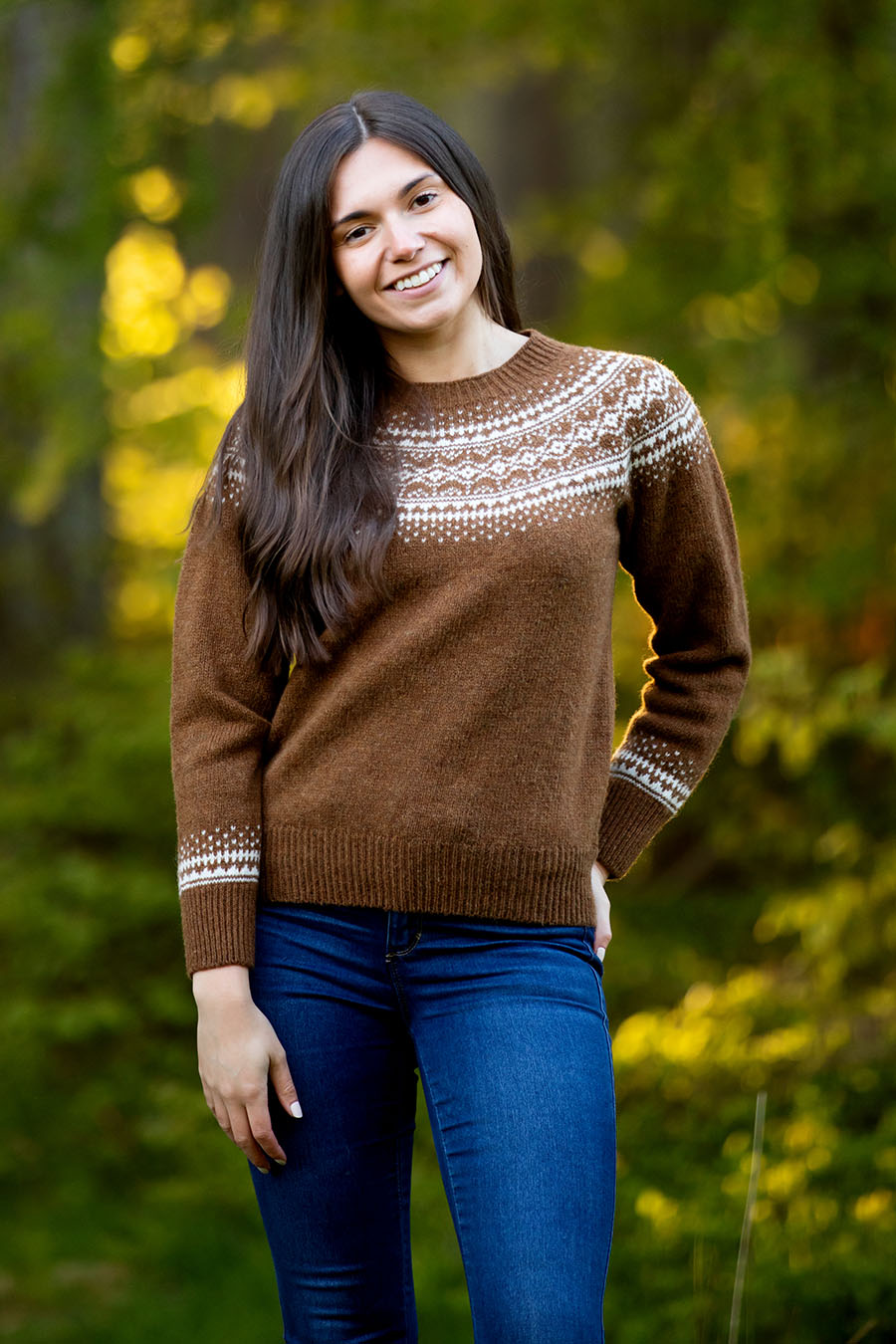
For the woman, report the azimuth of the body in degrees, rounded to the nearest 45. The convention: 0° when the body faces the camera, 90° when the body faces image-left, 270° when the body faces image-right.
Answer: approximately 0°
